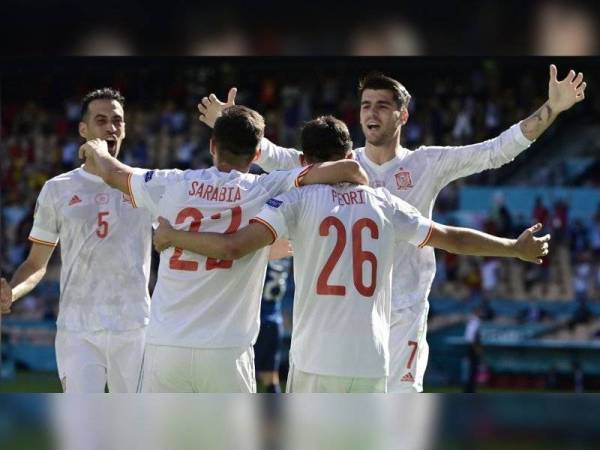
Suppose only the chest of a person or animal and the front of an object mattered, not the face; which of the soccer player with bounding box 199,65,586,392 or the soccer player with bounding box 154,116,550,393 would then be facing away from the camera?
the soccer player with bounding box 154,116,550,393

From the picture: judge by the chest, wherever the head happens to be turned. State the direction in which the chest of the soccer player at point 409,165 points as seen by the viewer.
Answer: toward the camera

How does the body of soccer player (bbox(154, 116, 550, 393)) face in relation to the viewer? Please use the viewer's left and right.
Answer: facing away from the viewer

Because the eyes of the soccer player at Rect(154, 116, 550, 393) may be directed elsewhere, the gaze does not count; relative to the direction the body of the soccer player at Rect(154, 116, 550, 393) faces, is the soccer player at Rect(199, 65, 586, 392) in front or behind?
in front

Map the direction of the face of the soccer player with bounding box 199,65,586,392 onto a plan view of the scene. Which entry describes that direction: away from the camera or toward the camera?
toward the camera

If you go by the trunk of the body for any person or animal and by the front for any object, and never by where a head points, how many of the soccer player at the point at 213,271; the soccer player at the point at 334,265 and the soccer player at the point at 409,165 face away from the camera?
2

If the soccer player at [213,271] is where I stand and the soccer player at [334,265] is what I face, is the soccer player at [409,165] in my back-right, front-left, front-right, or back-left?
front-left

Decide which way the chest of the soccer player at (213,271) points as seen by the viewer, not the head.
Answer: away from the camera

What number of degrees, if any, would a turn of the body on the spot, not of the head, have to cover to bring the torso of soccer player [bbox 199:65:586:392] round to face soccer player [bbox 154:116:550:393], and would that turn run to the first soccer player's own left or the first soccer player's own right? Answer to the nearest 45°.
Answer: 0° — they already face them

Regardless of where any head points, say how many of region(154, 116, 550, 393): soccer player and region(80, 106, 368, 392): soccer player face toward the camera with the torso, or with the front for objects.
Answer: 0

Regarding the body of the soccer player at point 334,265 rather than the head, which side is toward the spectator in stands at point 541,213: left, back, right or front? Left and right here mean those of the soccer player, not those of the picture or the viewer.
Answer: front

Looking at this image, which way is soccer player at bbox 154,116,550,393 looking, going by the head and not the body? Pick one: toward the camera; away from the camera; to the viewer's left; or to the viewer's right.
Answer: away from the camera

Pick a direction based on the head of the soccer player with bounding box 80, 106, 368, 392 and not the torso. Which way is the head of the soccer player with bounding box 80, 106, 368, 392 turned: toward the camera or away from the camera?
away from the camera

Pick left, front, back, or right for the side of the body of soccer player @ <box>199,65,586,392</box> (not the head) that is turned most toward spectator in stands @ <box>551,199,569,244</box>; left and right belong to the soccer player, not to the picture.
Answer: back

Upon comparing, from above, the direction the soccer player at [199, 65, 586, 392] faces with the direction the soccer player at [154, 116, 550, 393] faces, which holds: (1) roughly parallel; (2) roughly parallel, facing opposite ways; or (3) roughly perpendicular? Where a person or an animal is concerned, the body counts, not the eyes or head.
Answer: roughly parallel, facing opposite ways

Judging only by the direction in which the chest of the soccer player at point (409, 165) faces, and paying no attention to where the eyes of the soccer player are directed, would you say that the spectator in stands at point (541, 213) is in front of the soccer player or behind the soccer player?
behind

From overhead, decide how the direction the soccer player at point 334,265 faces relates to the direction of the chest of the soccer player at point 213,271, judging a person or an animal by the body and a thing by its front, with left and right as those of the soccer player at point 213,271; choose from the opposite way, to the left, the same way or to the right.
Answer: the same way
